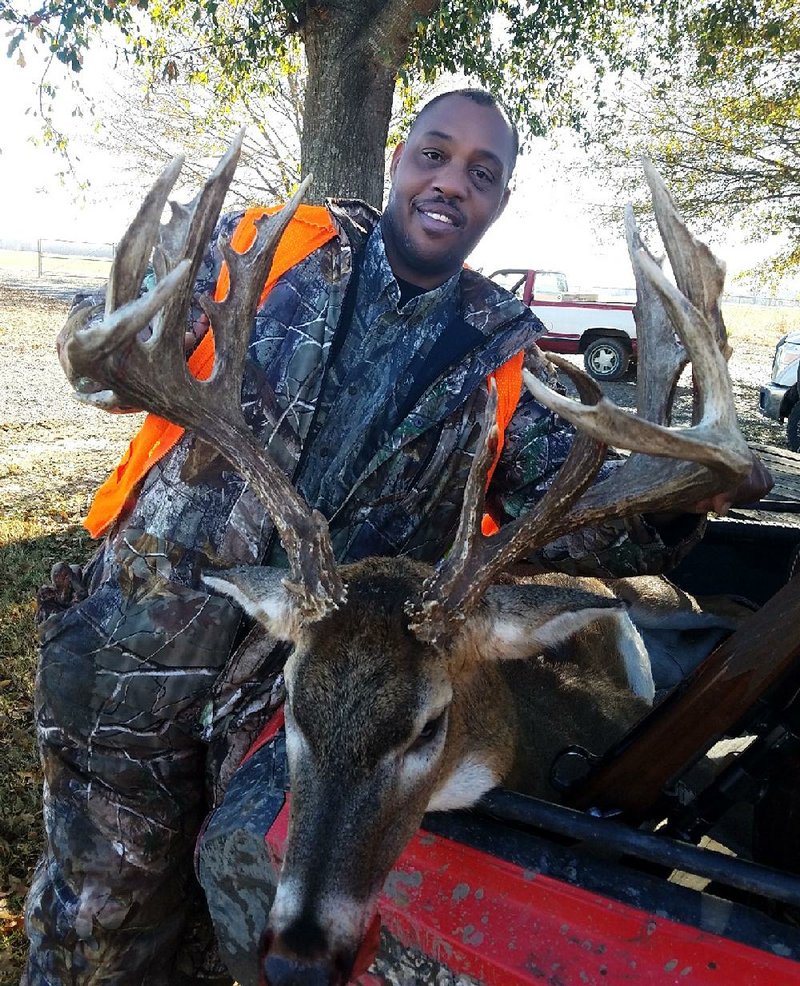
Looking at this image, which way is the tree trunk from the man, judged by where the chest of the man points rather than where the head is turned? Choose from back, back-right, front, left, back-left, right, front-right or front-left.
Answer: back

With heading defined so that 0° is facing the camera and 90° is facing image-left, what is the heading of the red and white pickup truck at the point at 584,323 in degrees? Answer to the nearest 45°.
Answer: approximately 90°

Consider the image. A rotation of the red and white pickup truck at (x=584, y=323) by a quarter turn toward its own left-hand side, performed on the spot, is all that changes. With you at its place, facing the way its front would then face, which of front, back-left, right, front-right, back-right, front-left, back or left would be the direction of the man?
front

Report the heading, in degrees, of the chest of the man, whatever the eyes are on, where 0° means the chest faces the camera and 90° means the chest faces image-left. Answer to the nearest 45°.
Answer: approximately 0°

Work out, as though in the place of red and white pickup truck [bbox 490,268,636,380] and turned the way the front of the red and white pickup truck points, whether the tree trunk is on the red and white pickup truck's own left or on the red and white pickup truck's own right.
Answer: on the red and white pickup truck's own left
